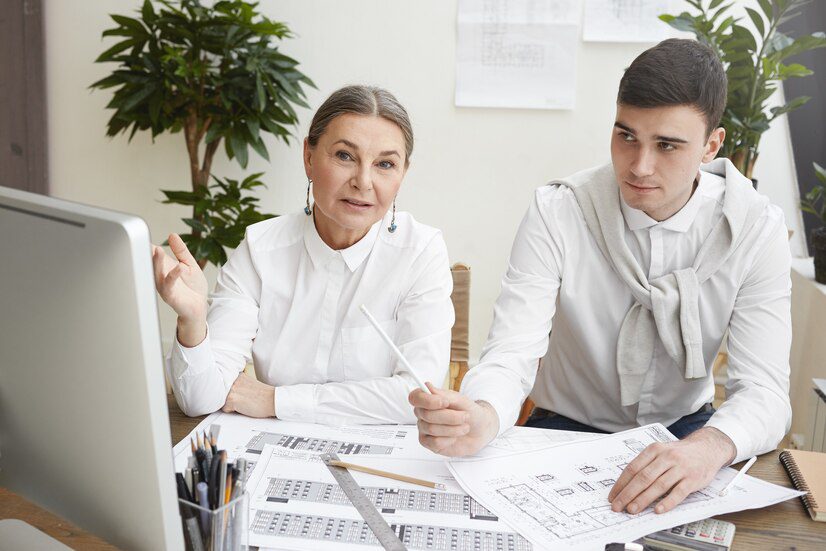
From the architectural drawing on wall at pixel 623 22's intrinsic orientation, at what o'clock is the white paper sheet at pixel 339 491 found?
The white paper sheet is roughly at 12 o'clock from the architectural drawing on wall.

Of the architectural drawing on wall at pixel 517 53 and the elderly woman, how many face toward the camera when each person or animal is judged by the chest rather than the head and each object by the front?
2

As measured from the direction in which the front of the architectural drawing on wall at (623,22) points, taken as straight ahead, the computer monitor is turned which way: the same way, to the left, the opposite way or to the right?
the opposite way

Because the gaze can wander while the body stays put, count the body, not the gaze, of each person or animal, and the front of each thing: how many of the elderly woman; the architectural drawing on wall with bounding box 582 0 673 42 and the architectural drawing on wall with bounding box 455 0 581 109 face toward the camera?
3

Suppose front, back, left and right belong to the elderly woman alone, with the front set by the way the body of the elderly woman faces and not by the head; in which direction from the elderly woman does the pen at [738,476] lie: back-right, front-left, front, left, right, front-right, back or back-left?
front-left

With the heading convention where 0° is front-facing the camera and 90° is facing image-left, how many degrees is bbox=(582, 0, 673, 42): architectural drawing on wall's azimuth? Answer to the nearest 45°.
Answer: approximately 0°

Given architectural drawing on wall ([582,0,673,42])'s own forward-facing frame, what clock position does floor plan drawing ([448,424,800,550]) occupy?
The floor plan drawing is roughly at 12 o'clock from the architectural drawing on wall.

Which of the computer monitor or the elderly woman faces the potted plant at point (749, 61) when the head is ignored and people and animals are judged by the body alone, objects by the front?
the computer monitor

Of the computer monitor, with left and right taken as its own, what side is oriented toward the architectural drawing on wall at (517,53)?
front

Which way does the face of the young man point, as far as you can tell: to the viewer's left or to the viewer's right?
to the viewer's left

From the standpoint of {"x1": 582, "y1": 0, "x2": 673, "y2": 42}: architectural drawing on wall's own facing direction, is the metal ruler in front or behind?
in front

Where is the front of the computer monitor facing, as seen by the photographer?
facing away from the viewer and to the right of the viewer
